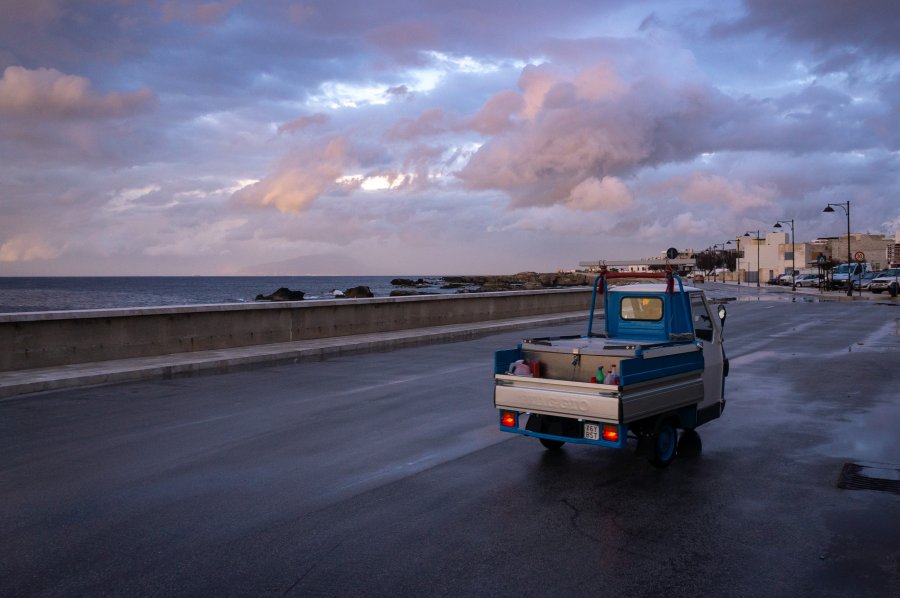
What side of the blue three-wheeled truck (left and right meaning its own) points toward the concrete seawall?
left

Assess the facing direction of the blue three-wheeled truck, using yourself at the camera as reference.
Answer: facing away from the viewer and to the right of the viewer
